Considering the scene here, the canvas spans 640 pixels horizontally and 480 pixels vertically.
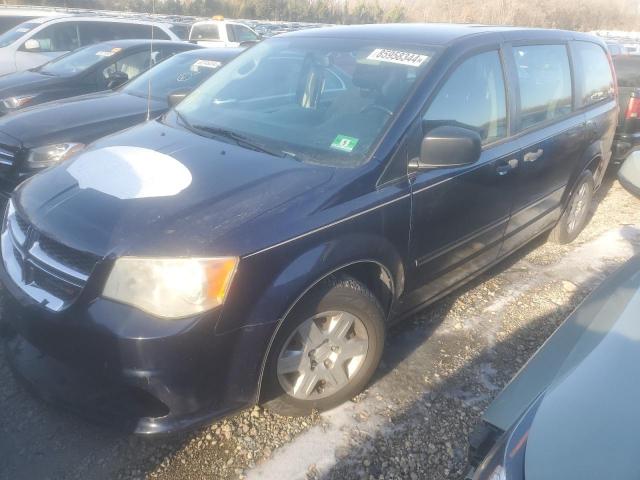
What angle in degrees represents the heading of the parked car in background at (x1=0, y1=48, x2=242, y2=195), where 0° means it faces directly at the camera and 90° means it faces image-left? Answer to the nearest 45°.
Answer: approximately 45°

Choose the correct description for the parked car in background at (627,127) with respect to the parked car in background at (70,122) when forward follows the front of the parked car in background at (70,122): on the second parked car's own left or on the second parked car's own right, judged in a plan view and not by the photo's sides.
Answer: on the second parked car's own left

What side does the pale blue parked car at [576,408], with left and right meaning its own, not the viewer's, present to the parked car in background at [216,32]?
right

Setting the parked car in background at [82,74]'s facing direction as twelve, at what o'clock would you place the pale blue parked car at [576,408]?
the pale blue parked car at [576,408] is roughly at 10 o'clock from the parked car in background at [82,74].

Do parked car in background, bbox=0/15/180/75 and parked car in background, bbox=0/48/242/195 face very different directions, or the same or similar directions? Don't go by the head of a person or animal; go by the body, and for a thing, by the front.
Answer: same or similar directions

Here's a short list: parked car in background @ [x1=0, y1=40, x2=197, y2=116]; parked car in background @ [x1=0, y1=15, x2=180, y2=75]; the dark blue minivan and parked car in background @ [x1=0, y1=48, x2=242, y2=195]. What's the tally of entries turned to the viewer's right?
0

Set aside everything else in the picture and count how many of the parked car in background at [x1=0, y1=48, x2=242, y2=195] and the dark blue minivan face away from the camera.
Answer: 0

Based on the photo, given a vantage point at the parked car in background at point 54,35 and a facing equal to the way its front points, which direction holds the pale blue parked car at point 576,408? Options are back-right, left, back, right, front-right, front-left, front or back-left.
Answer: front-left

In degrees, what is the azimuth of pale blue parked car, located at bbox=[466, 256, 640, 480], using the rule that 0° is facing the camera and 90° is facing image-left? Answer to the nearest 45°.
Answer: approximately 45°

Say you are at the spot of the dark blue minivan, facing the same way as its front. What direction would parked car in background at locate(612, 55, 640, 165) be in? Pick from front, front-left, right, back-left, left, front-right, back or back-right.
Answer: back

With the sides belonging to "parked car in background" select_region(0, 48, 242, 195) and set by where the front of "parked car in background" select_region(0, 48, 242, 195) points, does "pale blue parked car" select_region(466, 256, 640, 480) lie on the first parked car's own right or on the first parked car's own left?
on the first parked car's own left

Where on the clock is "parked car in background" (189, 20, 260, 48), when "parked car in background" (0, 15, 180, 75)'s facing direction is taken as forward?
"parked car in background" (189, 20, 260, 48) is roughly at 6 o'clock from "parked car in background" (0, 15, 180, 75).

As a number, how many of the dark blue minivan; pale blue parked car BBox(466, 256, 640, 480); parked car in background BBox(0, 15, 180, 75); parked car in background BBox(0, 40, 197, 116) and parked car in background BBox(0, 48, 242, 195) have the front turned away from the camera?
0

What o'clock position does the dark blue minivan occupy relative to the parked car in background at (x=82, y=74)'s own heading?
The dark blue minivan is roughly at 10 o'clock from the parked car in background.

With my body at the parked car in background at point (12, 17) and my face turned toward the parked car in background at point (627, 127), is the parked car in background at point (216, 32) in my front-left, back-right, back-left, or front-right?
front-left

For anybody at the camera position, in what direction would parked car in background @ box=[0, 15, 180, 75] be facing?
facing the viewer and to the left of the viewer
